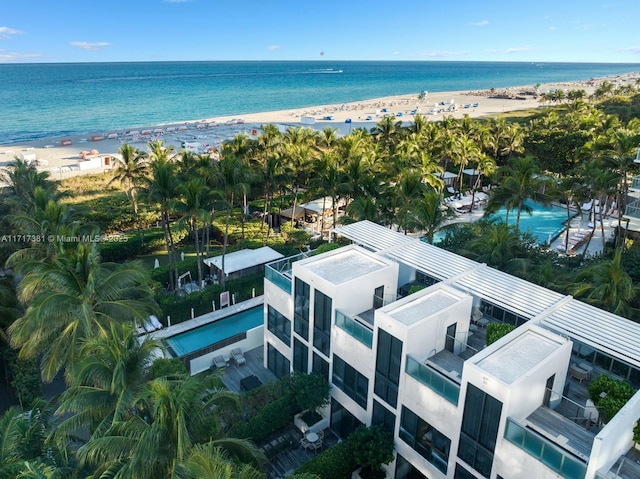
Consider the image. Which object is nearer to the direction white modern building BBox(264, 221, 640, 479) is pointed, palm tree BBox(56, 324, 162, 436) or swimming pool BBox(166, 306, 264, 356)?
the palm tree

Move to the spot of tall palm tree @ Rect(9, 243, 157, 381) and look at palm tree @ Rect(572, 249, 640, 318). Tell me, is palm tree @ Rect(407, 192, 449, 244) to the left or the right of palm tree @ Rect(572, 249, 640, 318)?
left

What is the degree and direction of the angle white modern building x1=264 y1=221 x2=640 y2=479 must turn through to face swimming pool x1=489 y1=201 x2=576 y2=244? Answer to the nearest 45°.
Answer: approximately 135° to its right

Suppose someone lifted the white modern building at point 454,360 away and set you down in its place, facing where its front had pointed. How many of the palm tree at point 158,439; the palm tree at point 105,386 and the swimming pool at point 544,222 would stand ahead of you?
2

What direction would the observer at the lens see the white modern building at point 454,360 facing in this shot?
facing the viewer and to the left of the viewer

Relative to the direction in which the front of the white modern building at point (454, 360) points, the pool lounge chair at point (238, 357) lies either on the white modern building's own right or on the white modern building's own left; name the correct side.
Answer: on the white modern building's own right

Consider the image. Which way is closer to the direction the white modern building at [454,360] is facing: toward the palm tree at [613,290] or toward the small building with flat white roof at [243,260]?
the small building with flat white roof

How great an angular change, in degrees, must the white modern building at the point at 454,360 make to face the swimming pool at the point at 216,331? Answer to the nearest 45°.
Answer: approximately 90° to its right

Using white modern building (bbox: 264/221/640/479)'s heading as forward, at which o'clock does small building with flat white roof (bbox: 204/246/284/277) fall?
The small building with flat white roof is roughly at 3 o'clock from the white modern building.

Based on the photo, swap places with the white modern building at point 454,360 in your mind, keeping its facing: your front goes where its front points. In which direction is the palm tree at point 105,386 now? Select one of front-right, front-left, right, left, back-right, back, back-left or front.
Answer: front

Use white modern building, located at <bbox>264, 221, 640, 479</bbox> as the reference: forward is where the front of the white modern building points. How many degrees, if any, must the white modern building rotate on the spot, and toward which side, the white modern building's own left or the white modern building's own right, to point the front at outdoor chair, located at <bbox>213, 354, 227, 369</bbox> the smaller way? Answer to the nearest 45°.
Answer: approximately 45° to the white modern building's own right

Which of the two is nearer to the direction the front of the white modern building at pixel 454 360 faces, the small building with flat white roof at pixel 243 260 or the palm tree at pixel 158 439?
the palm tree

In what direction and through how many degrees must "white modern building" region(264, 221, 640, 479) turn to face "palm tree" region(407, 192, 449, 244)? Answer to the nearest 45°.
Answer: approximately 135° to its right

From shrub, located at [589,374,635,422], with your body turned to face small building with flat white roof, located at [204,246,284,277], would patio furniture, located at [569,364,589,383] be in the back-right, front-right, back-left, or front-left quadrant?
front-right

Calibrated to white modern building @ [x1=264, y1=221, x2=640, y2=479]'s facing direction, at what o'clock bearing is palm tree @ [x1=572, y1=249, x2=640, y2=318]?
The palm tree is roughly at 6 o'clock from the white modern building.

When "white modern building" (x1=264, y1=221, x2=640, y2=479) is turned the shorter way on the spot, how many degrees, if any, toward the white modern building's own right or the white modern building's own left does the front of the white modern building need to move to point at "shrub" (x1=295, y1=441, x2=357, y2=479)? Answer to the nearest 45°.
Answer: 0° — it already faces it

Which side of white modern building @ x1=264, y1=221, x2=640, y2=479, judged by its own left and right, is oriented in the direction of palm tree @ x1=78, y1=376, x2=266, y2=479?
front
